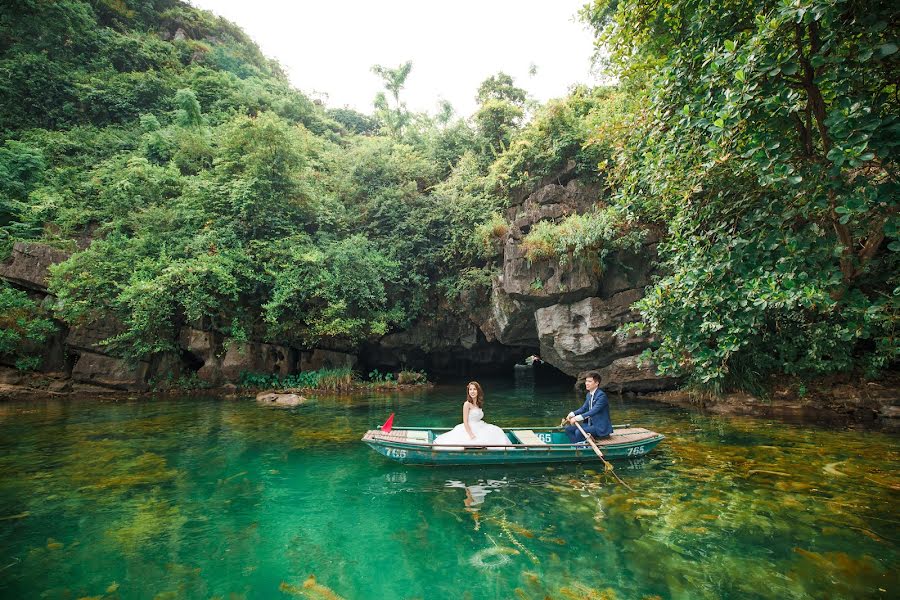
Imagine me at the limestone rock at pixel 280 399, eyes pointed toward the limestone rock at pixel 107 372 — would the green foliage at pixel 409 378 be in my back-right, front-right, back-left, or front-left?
back-right

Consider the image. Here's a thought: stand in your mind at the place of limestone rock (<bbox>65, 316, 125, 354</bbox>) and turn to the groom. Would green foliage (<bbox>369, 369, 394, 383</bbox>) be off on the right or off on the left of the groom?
left

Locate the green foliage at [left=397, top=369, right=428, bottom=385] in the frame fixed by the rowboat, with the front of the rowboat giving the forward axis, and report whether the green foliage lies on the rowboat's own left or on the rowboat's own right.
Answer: on the rowboat's own right

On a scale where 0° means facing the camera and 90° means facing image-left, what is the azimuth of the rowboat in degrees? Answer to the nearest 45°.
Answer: approximately 90°

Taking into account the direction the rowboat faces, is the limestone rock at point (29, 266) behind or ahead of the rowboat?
ahead

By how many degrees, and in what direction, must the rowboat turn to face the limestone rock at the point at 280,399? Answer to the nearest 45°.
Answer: approximately 45° to its right

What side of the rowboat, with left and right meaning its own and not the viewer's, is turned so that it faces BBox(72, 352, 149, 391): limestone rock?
front
